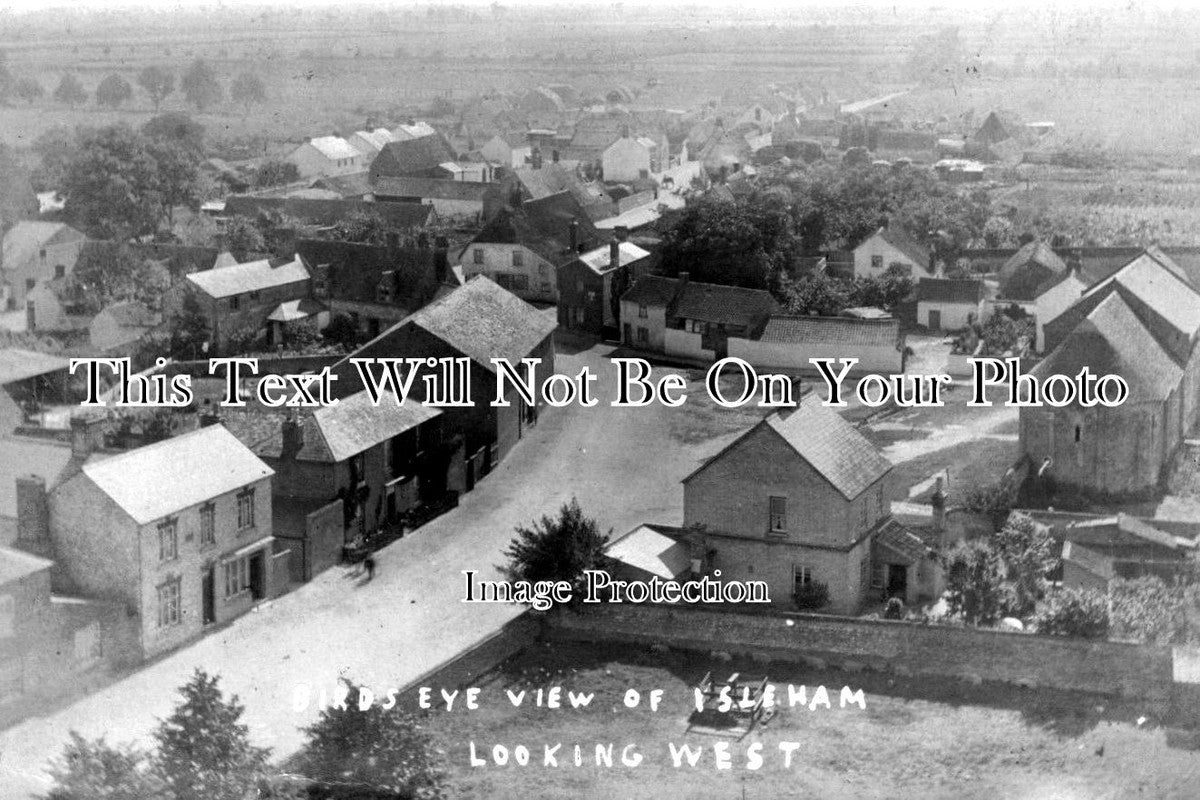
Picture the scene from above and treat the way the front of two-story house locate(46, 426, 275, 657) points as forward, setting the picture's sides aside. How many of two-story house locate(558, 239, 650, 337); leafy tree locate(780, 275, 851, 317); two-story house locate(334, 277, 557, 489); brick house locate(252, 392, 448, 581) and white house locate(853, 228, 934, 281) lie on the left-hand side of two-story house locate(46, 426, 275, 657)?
5

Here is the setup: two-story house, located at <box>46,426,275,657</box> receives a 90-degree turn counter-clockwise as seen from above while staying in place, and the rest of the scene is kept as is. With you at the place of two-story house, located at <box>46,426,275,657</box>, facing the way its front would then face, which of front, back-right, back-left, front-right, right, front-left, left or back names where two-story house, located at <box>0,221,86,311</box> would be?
front-left

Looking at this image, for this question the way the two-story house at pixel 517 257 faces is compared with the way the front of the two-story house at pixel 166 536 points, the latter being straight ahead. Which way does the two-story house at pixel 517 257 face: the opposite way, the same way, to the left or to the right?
to the right

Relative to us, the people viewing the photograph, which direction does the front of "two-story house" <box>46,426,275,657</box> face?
facing the viewer and to the right of the viewer

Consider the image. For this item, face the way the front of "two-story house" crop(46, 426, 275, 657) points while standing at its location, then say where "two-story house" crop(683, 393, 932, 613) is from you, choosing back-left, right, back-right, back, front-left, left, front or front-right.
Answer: front-left

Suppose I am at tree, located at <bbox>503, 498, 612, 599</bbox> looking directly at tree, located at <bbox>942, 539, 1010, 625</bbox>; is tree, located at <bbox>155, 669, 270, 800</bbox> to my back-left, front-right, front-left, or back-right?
back-right

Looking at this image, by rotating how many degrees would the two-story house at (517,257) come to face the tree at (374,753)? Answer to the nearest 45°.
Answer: approximately 45° to its left

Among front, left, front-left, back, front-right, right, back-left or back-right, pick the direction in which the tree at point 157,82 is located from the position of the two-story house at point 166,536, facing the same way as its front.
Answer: back-left

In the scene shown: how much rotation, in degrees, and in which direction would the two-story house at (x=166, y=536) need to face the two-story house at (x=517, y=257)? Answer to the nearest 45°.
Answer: approximately 90° to its left

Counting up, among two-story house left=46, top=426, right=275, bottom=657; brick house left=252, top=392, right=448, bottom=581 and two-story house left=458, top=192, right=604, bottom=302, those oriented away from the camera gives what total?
0

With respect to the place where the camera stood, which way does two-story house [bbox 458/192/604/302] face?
facing the viewer and to the left of the viewer

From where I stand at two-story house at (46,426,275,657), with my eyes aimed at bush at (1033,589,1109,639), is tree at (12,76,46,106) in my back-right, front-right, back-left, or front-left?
back-left

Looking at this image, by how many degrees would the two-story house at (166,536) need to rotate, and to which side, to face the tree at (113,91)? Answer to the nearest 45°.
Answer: approximately 135° to its left

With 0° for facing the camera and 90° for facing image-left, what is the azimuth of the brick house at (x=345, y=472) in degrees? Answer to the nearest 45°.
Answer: approximately 315°
